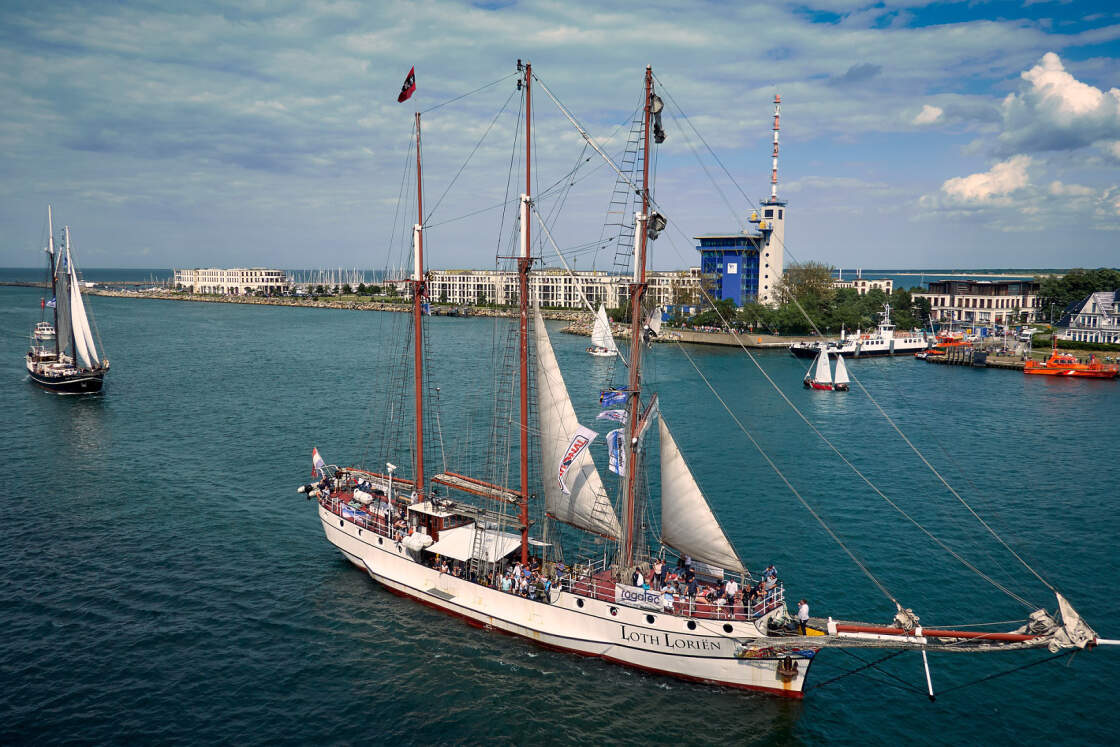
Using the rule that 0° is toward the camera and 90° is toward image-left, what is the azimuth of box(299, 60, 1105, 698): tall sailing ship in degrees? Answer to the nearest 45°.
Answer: approximately 315°
